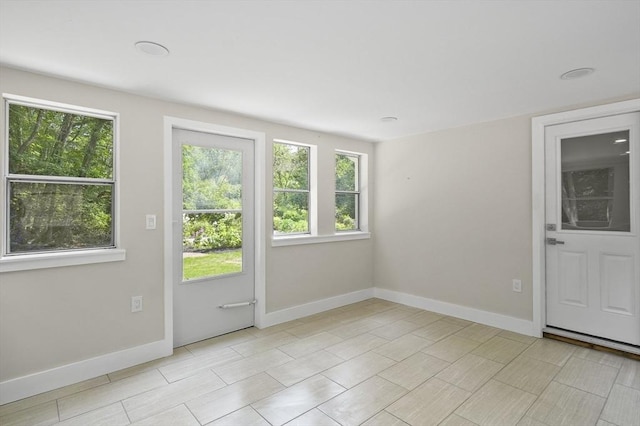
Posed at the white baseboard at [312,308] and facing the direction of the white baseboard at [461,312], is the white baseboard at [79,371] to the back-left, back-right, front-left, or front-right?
back-right

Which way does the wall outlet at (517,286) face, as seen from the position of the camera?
facing the viewer

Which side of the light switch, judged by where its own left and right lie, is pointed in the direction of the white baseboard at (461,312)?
left

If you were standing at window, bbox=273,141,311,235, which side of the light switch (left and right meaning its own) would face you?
left

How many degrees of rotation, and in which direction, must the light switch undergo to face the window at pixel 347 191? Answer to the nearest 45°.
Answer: approximately 90° to its left

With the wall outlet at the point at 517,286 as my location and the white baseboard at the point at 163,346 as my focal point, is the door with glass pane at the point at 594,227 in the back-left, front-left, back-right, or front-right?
back-left

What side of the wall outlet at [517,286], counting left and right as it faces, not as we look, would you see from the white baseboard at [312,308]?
right

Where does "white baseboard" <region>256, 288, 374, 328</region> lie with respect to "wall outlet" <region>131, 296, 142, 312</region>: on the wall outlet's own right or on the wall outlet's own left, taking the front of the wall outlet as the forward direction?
on the wall outlet's own left

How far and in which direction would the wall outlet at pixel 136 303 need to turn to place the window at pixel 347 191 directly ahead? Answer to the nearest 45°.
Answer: approximately 90° to its left

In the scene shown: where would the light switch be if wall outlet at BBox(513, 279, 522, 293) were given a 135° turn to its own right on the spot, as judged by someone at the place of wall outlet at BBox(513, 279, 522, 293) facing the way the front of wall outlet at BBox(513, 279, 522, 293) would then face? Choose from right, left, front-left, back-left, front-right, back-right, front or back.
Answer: left
